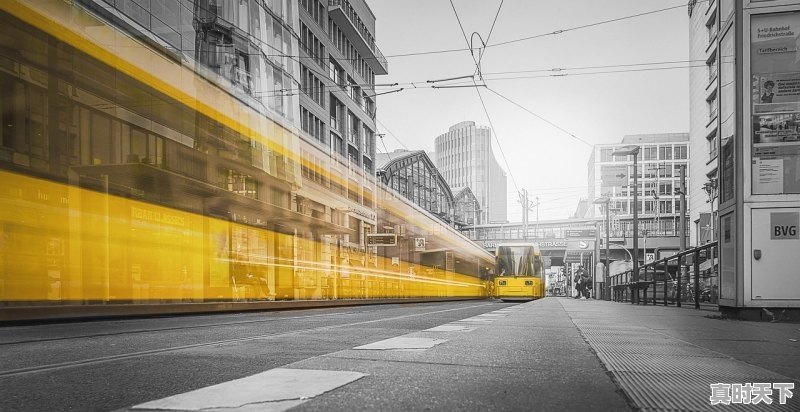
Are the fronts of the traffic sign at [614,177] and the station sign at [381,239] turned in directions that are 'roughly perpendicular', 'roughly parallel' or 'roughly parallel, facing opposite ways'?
roughly parallel

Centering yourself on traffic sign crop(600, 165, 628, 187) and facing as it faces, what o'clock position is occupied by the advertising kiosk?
The advertising kiosk is roughly at 12 o'clock from the traffic sign.

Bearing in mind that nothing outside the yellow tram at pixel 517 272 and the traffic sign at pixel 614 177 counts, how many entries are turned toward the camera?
2

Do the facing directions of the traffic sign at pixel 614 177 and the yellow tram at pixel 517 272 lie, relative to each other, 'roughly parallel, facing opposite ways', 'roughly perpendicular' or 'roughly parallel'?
roughly parallel

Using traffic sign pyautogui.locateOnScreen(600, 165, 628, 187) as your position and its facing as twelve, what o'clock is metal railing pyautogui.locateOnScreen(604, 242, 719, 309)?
The metal railing is roughly at 12 o'clock from the traffic sign.

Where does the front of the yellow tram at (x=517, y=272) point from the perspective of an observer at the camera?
facing the viewer

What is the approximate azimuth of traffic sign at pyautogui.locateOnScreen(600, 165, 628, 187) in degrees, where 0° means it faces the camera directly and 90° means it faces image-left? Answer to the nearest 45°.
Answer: approximately 0°

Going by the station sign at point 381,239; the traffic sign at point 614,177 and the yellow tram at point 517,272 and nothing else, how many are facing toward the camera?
3
